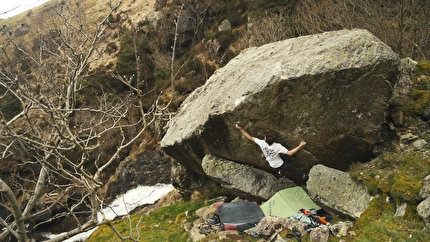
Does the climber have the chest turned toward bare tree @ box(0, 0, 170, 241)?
no

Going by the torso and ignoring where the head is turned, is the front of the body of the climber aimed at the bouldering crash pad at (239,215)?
no

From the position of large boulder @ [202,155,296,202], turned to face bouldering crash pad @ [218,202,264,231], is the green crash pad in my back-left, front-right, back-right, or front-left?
front-left

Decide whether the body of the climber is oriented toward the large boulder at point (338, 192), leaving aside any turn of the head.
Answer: no

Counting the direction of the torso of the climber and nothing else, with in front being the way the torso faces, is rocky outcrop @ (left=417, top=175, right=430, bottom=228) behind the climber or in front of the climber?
behind

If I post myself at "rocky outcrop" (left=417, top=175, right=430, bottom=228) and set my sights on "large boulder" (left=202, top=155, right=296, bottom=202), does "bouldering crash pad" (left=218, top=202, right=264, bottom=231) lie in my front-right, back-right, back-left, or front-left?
front-left

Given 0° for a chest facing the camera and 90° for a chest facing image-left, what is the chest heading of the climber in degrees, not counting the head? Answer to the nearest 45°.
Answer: approximately 180°
